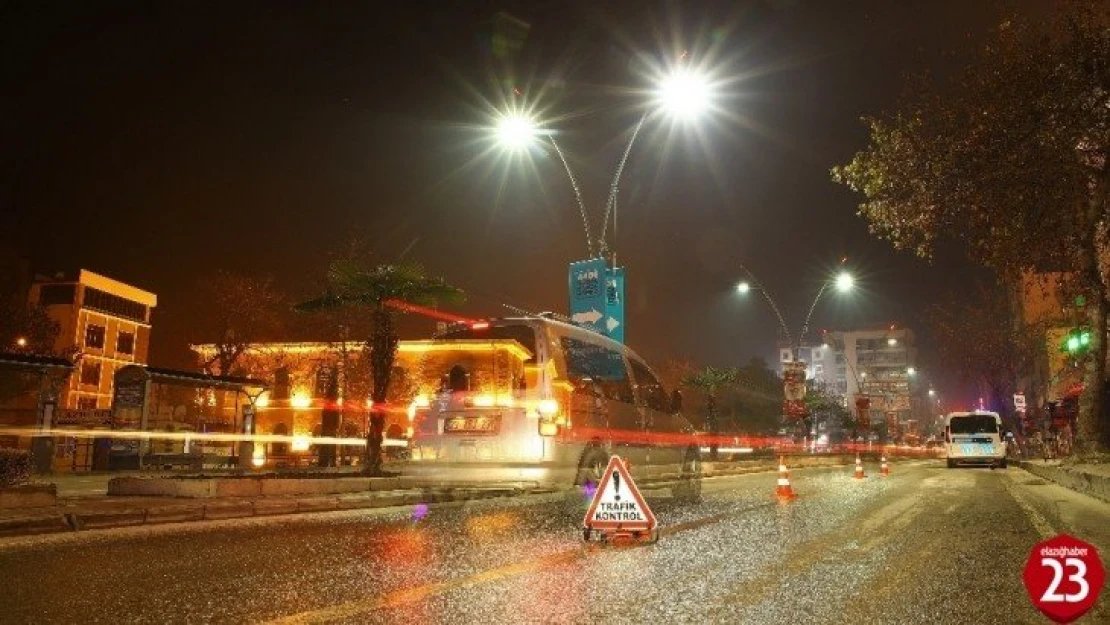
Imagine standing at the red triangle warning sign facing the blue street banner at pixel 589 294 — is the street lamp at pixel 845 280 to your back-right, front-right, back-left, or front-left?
front-right

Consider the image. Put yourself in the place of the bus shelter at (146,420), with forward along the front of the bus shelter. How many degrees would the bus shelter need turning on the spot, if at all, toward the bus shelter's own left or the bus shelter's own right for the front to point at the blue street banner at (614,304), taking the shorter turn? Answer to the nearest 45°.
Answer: approximately 45° to the bus shelter's own left

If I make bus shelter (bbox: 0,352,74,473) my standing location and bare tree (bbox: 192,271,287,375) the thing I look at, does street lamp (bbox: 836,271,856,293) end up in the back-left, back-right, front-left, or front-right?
front-right

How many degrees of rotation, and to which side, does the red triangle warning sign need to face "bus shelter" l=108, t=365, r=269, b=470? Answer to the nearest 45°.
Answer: approximately 135° to its right

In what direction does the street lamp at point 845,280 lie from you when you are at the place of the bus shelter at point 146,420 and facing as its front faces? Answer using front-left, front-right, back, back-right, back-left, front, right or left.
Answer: front-left

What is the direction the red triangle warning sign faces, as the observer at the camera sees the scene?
facing the viewer

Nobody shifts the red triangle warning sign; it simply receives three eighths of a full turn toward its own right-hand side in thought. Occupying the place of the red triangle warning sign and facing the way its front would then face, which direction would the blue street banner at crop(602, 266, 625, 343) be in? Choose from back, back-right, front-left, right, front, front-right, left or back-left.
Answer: front-right

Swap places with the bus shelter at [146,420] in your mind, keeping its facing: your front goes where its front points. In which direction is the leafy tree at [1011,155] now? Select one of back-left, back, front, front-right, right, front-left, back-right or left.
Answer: front

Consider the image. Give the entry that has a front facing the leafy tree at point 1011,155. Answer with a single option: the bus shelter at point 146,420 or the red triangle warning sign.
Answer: the bus shelter

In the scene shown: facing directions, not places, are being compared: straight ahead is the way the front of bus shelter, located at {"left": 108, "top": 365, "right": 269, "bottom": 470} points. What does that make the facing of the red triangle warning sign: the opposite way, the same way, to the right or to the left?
to the right
